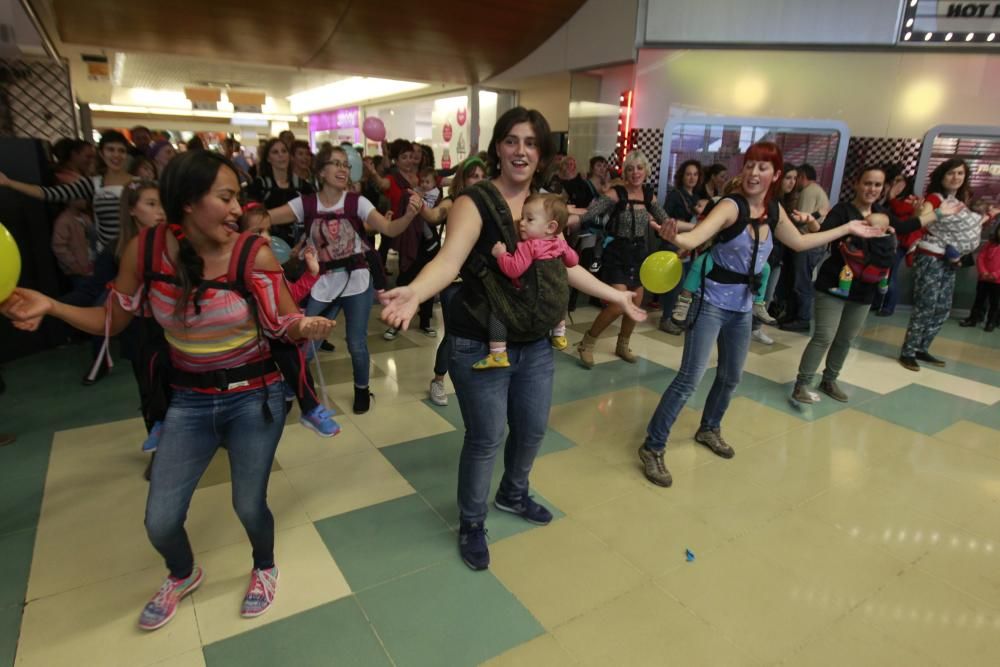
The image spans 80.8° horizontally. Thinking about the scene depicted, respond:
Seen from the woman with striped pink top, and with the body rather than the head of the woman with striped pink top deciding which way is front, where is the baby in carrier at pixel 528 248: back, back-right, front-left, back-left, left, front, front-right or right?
left

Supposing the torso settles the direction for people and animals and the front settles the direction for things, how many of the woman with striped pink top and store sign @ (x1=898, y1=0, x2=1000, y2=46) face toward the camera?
2

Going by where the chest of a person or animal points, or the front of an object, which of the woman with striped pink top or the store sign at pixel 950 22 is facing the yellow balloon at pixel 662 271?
the store sign

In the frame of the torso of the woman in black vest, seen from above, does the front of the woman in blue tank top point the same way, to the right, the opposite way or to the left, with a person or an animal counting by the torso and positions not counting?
the same way

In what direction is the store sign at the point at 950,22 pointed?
toward the camera

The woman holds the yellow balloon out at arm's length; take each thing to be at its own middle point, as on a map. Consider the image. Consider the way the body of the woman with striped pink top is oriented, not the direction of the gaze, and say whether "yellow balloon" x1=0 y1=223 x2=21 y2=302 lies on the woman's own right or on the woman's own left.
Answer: on the woman's own right

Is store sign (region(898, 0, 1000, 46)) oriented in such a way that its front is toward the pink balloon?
no

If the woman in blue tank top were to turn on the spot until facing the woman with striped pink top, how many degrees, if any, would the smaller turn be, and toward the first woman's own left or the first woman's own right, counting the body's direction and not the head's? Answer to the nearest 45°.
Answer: approximately 90° to the first woman's own right

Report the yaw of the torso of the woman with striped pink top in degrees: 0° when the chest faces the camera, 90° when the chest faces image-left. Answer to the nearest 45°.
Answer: approximately 0°

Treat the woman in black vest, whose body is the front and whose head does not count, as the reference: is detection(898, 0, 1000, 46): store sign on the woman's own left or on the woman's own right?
on the woman's own left

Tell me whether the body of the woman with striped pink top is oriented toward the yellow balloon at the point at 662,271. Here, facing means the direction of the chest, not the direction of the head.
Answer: no

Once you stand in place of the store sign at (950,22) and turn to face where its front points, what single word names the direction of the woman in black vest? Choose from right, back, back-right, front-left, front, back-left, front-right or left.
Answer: front

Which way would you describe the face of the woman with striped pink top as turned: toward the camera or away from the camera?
toward the camera

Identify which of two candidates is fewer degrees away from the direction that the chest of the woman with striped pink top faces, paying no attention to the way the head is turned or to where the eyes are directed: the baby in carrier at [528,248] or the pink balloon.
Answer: the baby in carrier

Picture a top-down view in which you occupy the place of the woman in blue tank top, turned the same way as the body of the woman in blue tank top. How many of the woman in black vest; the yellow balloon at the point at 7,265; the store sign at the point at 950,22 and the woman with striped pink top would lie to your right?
3

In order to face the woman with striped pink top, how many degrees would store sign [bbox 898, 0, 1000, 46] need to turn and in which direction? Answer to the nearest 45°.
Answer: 0° — it already faces them

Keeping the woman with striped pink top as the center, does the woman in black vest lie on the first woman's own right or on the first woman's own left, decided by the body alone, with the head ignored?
on the first woman's own left

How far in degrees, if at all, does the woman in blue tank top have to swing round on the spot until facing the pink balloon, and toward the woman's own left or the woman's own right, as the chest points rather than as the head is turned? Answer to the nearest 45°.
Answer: approximately 180°

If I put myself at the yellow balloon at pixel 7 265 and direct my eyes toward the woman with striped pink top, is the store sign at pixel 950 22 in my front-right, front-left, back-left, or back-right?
front-left
